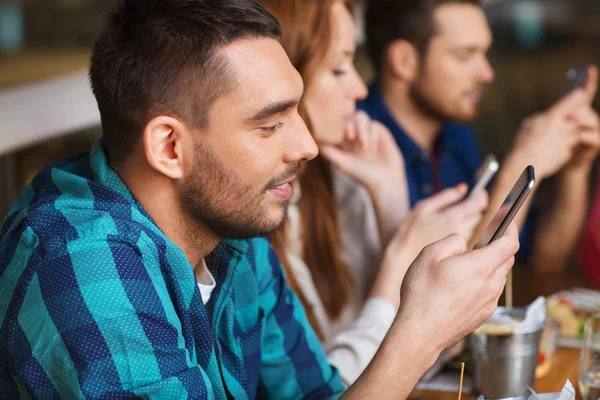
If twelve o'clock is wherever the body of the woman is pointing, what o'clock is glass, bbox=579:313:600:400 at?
The glass is roughly at 2 o'clock from the woman.

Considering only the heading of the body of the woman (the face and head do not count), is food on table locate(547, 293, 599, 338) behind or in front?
in front

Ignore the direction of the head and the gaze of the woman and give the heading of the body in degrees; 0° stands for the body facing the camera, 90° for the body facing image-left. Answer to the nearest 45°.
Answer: approximately 270°

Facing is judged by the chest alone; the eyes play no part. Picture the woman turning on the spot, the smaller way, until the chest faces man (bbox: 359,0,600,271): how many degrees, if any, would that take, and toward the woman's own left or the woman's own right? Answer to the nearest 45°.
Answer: approximately 90° to the woman's own left

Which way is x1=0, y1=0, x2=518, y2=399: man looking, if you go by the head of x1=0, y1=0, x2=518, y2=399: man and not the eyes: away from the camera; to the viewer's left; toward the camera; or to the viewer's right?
to the viewer's right

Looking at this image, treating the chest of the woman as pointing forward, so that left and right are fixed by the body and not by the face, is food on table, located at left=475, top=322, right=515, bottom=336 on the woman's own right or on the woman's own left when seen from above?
on the woman's own right

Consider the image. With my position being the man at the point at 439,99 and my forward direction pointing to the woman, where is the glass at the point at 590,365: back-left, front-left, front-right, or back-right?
front-left

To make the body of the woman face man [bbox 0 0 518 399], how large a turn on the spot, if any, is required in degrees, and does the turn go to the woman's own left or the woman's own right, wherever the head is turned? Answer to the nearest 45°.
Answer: approximately 90° to the woman's own right

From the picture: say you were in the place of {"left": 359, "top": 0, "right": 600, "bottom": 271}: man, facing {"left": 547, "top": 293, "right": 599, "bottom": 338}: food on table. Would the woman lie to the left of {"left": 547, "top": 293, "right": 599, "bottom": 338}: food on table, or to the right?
right

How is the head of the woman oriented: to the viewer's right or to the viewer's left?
to the viewer's right

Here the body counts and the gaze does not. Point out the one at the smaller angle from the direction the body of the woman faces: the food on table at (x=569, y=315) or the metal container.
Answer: the food on table

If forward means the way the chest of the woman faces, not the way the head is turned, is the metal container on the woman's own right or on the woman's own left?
on the woman's own right

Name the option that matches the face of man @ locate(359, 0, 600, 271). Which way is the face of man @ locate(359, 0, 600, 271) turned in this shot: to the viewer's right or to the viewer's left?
to the viewer's right

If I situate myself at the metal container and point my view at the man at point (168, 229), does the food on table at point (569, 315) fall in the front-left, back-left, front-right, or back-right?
back-right
